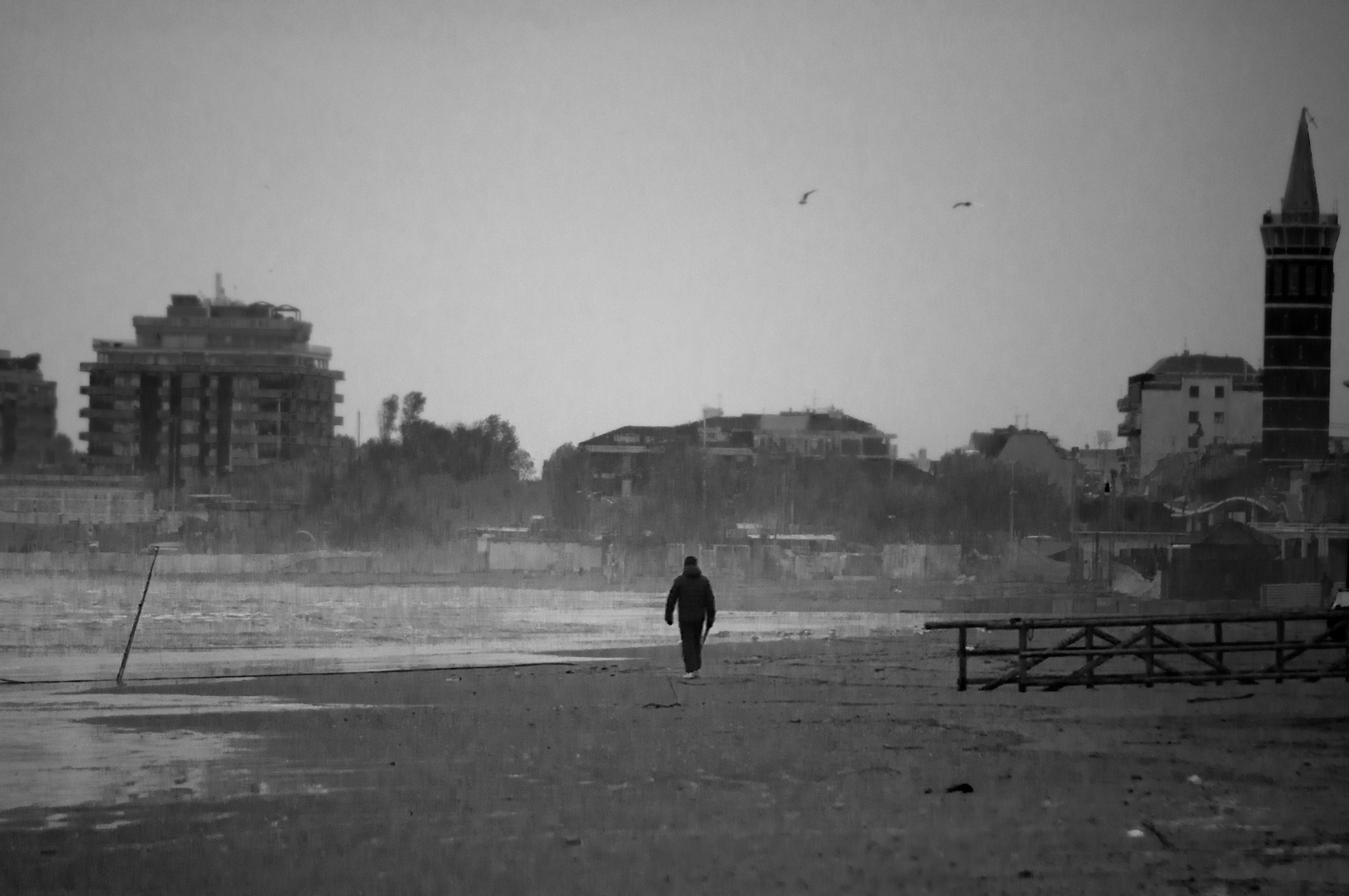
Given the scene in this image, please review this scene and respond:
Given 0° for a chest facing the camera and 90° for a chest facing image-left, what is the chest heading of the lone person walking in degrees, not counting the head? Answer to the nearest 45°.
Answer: approximately 180°

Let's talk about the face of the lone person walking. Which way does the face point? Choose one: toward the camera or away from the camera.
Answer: away from the camera
